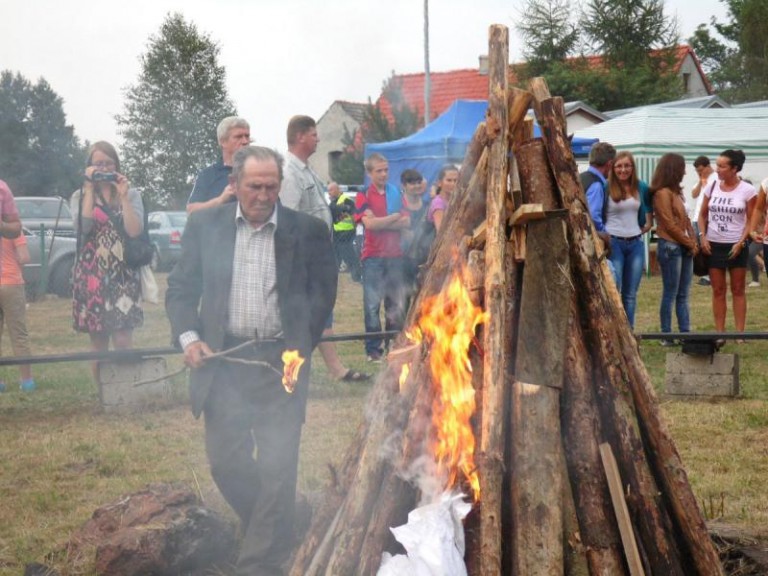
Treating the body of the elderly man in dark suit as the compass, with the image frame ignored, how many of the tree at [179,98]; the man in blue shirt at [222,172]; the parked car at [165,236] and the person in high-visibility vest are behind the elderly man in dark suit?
4

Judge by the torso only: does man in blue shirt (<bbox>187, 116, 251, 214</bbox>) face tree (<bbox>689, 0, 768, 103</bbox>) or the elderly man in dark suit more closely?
the elderly man in dark suit

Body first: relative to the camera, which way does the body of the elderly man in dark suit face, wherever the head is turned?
toward the camera

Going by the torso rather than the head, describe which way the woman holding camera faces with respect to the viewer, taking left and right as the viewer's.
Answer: facing the viewer

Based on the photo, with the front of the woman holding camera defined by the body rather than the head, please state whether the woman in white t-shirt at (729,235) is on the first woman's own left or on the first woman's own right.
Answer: on the first woman's own left

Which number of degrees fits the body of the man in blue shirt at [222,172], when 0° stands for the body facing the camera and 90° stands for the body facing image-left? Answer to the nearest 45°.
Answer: approximately 315°
